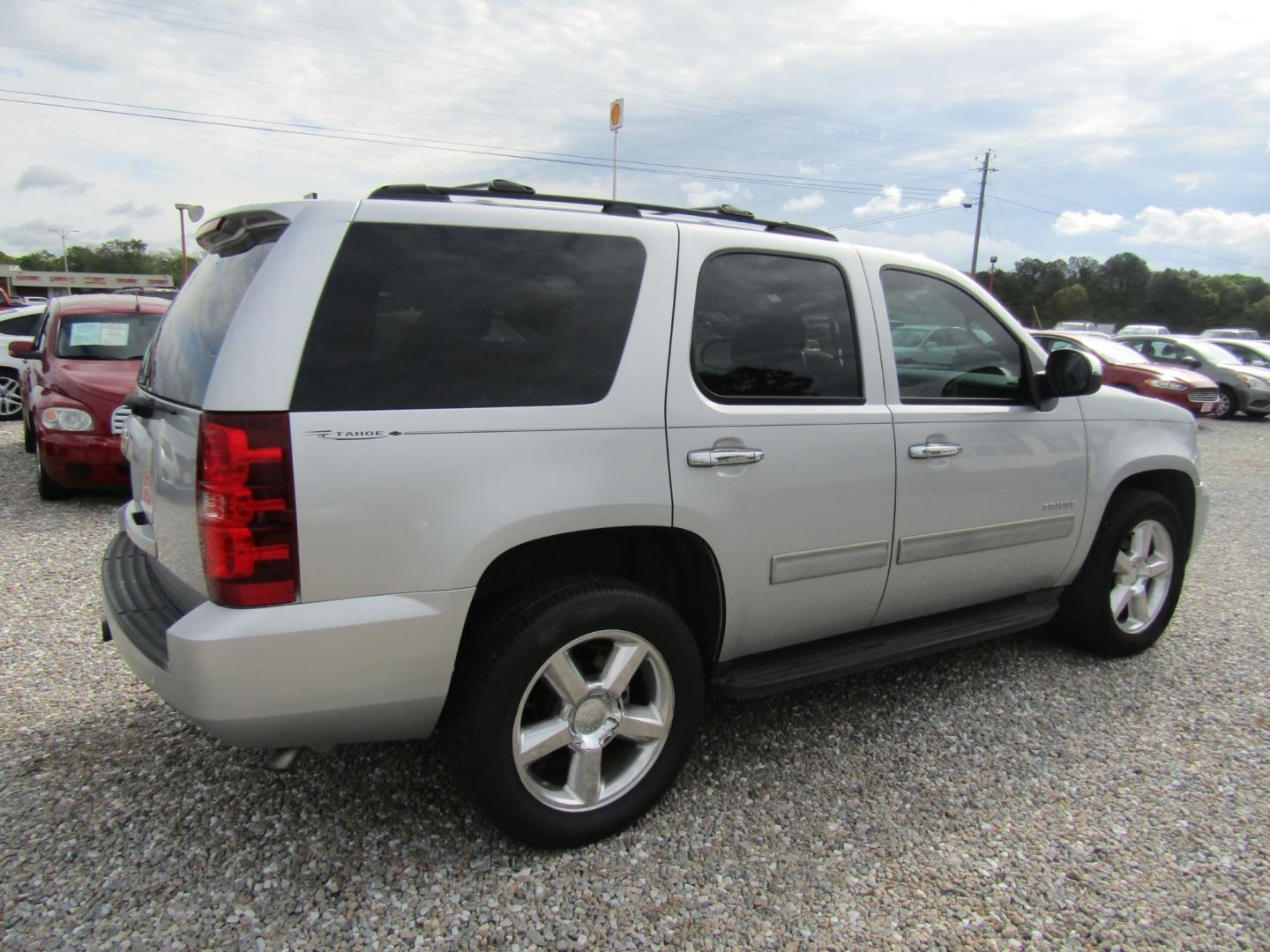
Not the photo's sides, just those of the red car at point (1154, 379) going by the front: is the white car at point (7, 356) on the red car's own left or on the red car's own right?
on the red car's own right

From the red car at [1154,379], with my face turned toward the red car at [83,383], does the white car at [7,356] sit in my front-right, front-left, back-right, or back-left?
front-right

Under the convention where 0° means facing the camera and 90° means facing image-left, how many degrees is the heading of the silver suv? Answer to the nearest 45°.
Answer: approximately 225°

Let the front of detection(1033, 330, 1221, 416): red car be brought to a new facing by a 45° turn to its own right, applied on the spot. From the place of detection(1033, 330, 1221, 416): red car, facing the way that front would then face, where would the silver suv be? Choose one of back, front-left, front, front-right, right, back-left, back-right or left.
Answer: front

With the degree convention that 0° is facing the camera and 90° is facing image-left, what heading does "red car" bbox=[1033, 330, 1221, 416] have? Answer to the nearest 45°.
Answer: approximately 315°

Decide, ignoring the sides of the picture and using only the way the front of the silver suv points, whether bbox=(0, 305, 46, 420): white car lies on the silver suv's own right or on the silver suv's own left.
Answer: on the silver suv's own left

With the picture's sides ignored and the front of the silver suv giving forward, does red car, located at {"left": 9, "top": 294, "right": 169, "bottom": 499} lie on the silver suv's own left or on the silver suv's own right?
on the silver suv's own left
